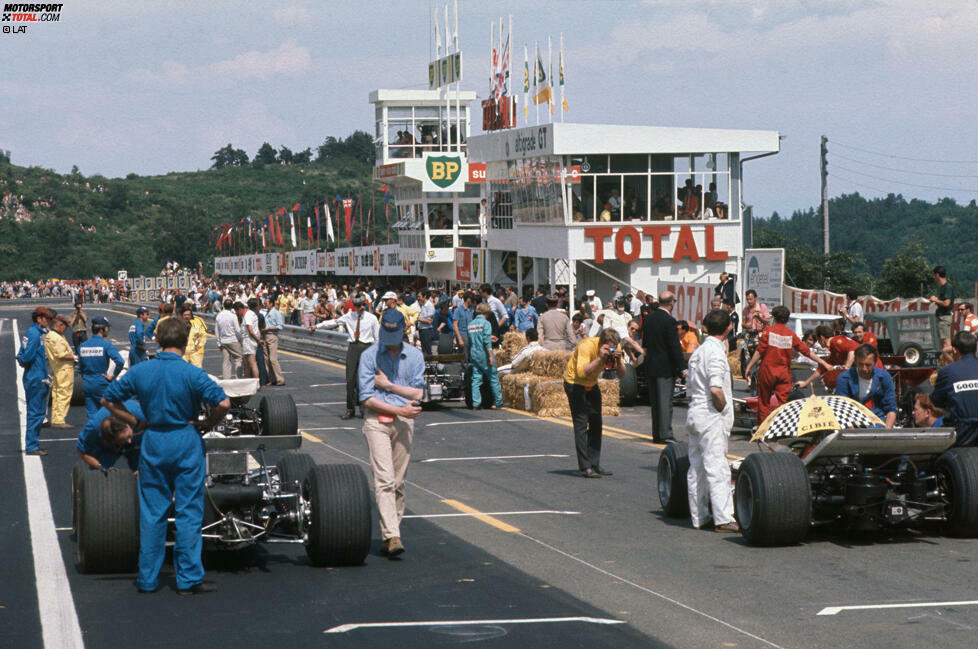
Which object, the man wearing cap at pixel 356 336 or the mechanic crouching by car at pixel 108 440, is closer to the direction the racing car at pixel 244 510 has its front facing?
the man wearing cap

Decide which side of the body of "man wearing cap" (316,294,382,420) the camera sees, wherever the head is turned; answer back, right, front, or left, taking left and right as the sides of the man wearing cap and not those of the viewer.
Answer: front

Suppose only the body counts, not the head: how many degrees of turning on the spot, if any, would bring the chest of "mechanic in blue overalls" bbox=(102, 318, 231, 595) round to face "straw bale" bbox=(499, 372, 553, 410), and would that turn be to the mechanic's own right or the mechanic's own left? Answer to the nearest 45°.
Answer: approximately 45° to the mechanic's own right

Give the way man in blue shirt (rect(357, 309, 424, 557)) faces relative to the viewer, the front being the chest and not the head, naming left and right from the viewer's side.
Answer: facing the viewer

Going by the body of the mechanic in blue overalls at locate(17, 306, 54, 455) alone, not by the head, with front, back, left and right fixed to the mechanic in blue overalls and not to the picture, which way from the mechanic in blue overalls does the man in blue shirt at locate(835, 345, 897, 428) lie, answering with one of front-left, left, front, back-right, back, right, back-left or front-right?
front-right

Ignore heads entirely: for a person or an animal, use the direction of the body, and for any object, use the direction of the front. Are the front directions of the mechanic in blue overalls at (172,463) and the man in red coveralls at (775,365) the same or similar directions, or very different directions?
same or similar directions

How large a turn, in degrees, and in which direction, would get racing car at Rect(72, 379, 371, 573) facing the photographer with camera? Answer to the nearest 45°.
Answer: approximately 45° to its right

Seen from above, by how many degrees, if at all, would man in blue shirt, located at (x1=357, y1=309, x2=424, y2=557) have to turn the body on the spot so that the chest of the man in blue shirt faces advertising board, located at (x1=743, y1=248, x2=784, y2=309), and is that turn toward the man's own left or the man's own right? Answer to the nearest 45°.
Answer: approximately 135° to the man's own left

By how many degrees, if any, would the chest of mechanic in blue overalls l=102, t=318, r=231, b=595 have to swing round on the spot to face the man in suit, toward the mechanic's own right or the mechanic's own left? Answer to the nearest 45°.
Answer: approximately 45° to the mechanic's own right

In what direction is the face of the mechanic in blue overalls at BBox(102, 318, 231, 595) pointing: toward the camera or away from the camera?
away from the camera

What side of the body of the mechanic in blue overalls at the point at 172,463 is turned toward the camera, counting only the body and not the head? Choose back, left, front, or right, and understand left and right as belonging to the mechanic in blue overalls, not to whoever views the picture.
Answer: back

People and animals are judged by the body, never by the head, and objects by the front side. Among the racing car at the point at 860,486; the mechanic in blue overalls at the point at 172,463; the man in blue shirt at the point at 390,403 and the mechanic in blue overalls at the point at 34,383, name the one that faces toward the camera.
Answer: the man in blue shirt

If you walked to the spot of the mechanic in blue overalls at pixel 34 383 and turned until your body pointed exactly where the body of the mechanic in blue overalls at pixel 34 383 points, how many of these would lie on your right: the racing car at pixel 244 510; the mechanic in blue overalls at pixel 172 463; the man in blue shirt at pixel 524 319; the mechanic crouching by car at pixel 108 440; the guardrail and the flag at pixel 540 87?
3

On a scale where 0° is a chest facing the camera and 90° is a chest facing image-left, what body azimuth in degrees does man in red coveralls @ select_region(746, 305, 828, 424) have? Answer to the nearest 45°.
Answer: approximately 180°

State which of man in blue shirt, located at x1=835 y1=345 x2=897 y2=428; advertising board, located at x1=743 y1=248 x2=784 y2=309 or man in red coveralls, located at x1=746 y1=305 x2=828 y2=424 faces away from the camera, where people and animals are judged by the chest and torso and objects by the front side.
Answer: the man in red coveralls

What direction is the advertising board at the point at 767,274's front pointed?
toward the camera

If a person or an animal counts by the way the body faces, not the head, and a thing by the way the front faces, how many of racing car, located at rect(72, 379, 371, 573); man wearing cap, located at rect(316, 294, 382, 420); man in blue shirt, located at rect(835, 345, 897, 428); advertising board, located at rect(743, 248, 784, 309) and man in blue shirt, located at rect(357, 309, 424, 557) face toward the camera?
4

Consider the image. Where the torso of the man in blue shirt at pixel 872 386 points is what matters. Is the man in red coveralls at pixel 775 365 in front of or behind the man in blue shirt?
behind

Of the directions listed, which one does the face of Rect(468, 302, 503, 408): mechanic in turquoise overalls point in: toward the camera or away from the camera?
away from the camera
